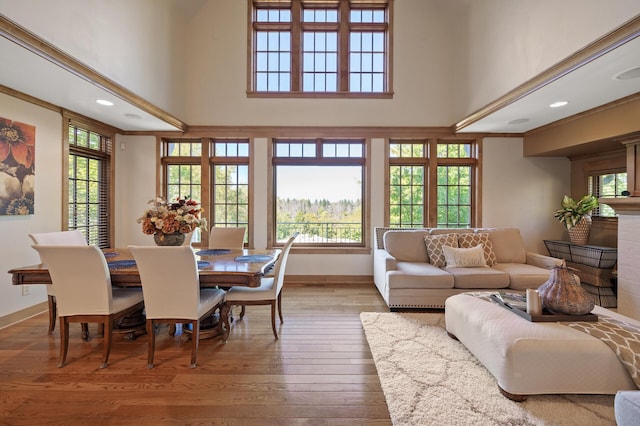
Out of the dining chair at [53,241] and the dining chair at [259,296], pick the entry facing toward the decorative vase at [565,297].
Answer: the dining chair at [53,241]

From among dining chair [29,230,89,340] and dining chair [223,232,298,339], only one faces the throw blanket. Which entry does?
dining chair [29,230,89,340]

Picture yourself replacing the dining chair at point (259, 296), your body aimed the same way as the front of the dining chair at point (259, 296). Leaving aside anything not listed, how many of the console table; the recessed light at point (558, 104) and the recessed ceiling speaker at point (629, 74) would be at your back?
3

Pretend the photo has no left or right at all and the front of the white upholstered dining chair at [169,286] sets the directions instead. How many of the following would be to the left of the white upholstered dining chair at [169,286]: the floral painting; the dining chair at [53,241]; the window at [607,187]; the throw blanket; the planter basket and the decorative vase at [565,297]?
2

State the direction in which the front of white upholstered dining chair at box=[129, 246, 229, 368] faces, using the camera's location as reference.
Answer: facing away from the viewer and to the right of the viewer

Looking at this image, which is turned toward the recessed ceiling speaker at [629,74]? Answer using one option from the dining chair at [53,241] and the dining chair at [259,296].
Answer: the dining chair at [53,241]

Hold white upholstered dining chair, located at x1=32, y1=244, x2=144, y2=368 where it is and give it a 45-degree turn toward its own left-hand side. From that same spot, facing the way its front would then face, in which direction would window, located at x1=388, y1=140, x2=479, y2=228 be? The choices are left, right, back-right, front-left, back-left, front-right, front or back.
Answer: right

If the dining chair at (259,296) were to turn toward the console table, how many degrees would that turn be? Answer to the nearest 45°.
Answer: approximately 180°

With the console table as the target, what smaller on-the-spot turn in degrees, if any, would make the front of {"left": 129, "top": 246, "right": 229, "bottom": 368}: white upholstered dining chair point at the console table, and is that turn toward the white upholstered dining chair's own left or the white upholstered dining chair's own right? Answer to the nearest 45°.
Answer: approximately 45° to the white upholstered dining chair's own right

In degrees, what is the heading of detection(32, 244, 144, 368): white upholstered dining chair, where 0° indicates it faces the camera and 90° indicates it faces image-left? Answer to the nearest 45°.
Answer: approximately 225°

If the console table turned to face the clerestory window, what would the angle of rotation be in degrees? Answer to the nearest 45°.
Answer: approximately 45° to its right

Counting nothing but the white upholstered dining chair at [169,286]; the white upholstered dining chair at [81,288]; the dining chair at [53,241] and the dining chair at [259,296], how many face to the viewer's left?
1

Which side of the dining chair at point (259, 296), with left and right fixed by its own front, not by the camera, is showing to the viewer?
left

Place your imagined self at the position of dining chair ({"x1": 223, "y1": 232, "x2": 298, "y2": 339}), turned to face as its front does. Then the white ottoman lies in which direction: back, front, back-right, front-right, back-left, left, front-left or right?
back-left

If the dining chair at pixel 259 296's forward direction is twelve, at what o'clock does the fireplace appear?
The fireplace is roughly at 6 o'clock from the dining chair.

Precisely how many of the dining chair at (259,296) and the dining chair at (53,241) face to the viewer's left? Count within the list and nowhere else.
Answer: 1

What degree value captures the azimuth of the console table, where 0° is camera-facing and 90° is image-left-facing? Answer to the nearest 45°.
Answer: approximately 45°

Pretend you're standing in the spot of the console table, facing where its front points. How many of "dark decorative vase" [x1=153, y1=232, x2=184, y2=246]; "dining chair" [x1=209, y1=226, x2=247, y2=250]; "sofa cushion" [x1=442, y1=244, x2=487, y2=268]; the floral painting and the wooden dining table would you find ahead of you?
5

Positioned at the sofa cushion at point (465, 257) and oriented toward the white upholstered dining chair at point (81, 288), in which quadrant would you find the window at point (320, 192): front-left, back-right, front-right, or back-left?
front-right
